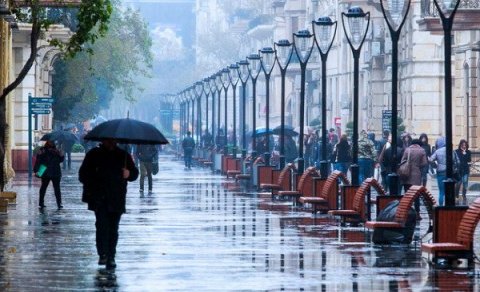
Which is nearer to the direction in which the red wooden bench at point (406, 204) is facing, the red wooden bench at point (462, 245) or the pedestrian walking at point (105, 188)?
the pedestrian walking

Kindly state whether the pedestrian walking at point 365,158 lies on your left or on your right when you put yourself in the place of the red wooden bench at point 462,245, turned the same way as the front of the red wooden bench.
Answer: on your right

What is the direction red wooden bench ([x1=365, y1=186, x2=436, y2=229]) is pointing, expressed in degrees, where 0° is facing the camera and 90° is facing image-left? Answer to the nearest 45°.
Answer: approximately 90°

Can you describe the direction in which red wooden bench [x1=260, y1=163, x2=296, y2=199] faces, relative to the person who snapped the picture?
facing to the left of the viewer

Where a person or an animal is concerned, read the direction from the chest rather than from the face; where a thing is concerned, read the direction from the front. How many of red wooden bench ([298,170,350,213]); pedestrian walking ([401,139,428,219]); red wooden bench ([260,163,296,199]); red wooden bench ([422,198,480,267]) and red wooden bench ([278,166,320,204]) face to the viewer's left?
4

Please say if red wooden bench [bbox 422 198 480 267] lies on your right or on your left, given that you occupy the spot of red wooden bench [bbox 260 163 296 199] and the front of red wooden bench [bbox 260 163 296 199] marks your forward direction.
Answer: on your left

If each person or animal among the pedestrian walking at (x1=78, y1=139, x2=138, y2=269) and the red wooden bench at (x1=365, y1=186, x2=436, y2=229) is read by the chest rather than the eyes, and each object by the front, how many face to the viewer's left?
1

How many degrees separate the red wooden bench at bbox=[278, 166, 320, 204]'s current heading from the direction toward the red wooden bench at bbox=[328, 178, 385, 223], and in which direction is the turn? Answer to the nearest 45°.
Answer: approximately 90° to its left

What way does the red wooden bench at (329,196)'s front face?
to the viewer's left

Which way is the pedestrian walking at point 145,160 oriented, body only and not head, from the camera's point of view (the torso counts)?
away from the camera
